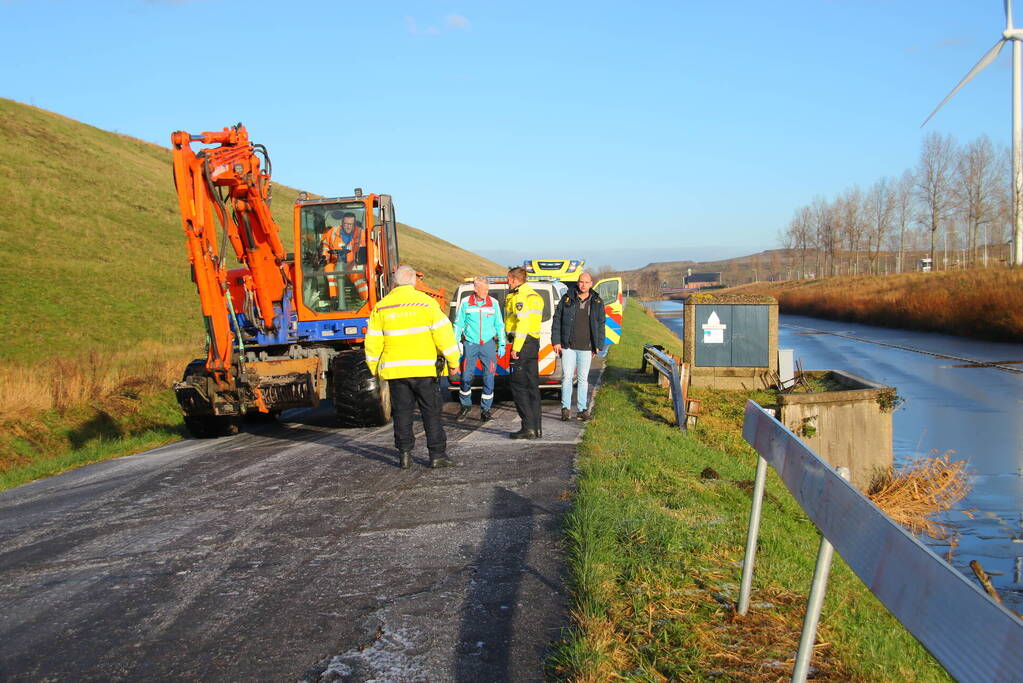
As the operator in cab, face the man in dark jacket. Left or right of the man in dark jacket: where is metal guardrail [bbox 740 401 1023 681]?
right

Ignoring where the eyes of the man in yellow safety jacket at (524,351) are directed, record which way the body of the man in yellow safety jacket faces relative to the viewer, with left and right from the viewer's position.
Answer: facing to the left of the viewer

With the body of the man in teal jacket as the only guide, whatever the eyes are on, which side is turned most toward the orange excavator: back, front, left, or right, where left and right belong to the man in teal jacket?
right

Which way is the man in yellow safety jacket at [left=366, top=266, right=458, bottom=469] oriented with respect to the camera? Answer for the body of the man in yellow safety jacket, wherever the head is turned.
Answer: away from the camera

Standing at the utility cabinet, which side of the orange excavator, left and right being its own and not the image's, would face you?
left

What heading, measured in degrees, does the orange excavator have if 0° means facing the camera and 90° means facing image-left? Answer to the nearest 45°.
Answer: approximately 0°

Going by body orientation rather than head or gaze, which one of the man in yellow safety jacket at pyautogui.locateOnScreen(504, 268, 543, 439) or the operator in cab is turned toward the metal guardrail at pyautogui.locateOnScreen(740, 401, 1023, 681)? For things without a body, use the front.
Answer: the operator in cab
